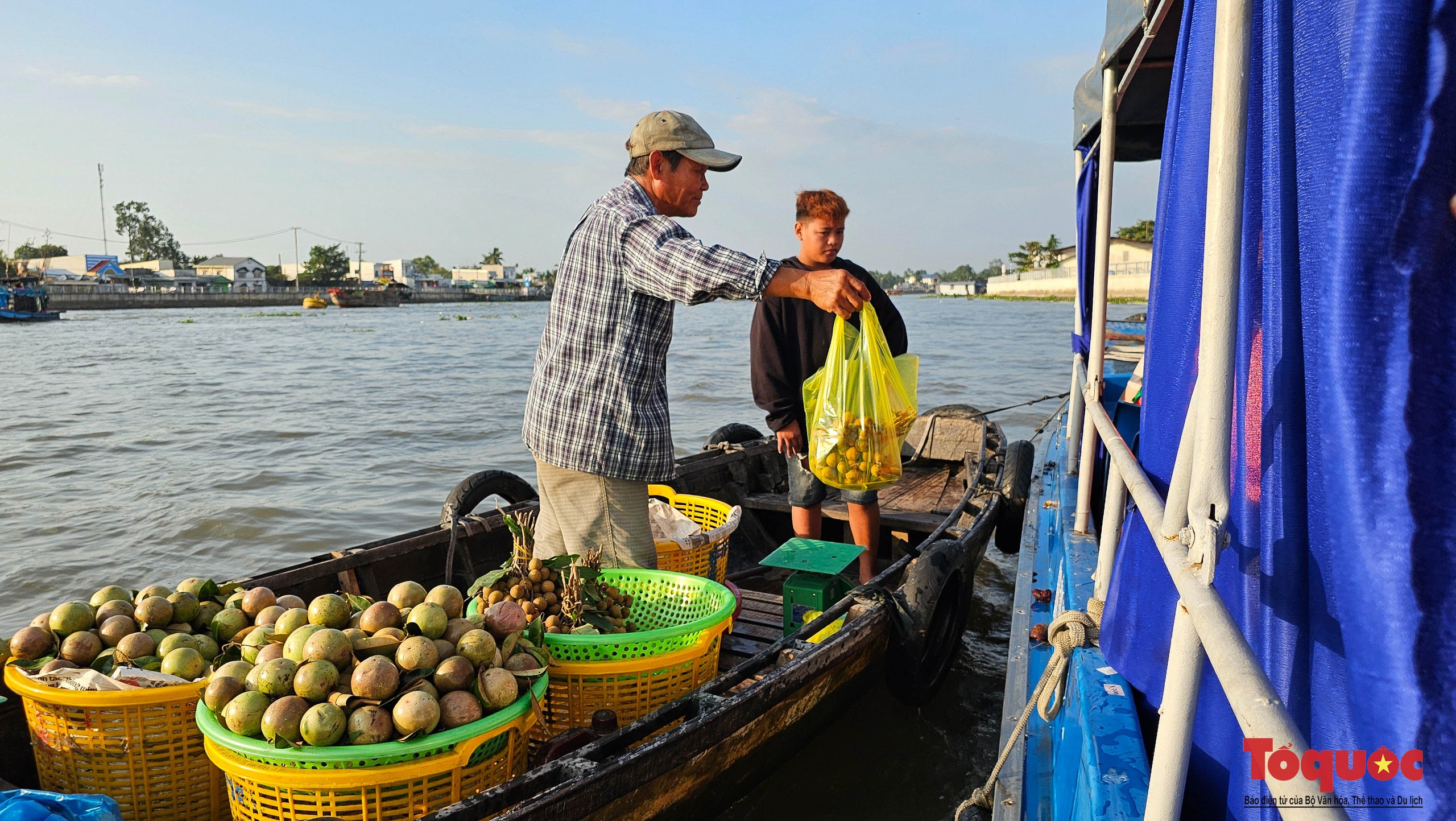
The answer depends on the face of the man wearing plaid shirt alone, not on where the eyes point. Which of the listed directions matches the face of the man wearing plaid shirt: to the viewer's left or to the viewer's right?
to the viewer's right

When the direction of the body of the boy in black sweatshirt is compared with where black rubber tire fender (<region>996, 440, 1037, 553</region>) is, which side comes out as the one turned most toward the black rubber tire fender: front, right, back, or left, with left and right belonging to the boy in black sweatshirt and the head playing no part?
left

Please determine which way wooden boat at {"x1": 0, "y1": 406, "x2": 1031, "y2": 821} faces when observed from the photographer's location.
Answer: facing away from the viewer and to the right of the viewer

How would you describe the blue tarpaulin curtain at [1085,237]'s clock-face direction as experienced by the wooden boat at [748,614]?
The blue tarpaulin curtain is roughly at 1 o'clock from the wooden boat.

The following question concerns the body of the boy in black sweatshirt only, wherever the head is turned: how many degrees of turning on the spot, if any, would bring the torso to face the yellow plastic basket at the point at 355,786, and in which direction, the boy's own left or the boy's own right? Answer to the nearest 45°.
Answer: approximately 45° to the boy's own right

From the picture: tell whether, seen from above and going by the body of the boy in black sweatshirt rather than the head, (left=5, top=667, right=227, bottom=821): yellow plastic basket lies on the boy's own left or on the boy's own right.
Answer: on the boy's own right

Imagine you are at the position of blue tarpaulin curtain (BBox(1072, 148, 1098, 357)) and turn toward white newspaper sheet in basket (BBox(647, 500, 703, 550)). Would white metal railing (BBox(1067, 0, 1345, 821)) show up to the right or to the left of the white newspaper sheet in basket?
left

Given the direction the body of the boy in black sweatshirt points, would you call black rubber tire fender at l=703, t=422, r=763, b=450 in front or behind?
behind
